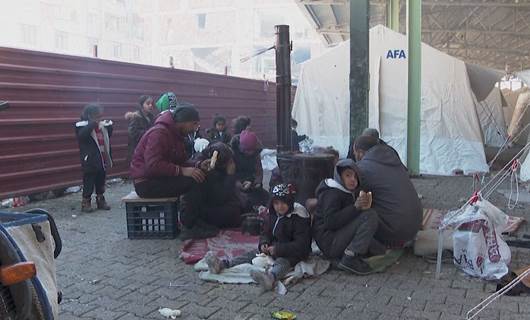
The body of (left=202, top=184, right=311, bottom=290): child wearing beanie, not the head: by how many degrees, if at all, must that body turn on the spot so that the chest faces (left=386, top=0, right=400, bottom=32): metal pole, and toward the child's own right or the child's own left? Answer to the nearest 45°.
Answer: approximately 135° to the child's own right

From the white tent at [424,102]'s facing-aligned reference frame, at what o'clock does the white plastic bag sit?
The white plastic bag is roughly at 12 o'clock from the white tent.

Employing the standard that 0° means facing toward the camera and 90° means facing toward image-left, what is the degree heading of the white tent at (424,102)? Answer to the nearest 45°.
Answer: approximately 0°

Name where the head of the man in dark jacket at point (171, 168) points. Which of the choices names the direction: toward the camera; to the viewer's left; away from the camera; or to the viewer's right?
to the viewer's right

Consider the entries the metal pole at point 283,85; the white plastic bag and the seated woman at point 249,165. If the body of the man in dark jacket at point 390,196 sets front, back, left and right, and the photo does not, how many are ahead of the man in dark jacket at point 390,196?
2

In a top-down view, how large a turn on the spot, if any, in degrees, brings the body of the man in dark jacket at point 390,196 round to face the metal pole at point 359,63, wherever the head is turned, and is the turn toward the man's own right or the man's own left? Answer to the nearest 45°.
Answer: approximately 45° to the man's own right

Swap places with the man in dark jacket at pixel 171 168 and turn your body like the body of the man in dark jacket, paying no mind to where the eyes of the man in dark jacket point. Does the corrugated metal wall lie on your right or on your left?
on your left

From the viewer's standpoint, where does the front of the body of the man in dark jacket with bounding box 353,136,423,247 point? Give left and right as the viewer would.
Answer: facing away from the viewer and to the left of the viewer

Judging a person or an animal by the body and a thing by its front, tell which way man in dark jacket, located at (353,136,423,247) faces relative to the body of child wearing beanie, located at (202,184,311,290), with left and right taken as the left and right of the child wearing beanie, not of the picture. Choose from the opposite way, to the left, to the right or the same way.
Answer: to the right

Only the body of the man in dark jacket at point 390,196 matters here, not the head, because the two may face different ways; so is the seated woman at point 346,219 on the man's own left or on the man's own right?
on the man's own left

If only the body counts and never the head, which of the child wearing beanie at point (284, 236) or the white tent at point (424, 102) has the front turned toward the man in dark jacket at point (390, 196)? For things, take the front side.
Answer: the white tent

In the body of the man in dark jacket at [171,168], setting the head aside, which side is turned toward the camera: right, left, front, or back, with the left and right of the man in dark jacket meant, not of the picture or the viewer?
right
